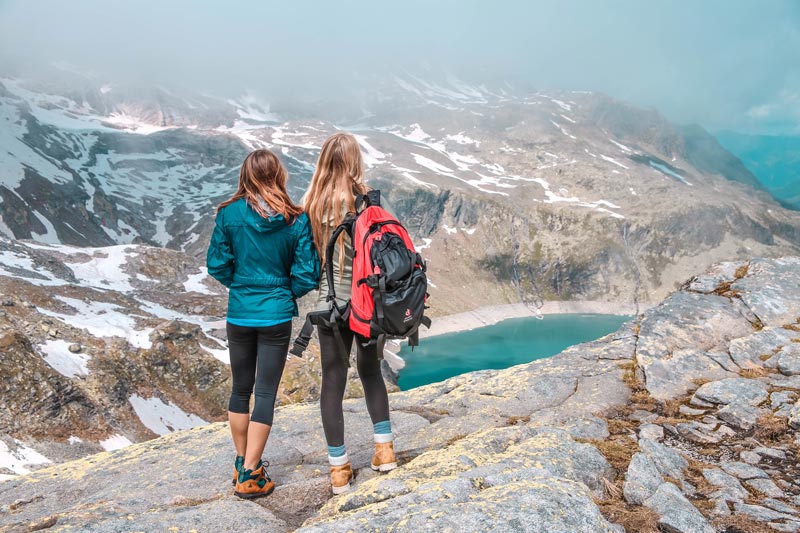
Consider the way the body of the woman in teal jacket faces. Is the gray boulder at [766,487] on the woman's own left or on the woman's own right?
on the woman's own right

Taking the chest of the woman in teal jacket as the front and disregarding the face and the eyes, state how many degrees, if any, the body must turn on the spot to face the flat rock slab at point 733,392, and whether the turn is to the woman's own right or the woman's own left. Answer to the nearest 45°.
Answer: approximately 90° to the woman's own right

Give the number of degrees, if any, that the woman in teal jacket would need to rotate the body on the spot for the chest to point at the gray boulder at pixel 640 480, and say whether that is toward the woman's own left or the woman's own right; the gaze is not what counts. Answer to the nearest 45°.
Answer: approximately 135° to the woman's own right

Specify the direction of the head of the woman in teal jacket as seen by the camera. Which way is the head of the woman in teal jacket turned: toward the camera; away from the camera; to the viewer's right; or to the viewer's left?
away from the camera

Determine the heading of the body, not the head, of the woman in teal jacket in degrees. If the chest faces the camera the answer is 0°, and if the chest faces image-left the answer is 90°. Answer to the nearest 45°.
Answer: approximately 180°

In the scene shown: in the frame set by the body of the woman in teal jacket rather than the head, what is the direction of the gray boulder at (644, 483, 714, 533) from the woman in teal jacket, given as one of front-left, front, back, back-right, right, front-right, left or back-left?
back-right

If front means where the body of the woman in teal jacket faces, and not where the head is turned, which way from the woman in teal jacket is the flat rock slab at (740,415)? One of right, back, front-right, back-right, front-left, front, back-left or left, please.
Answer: right

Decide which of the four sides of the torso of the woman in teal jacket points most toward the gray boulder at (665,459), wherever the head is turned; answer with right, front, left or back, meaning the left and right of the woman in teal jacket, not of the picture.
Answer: right

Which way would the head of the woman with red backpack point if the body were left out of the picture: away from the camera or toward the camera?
away from the camera

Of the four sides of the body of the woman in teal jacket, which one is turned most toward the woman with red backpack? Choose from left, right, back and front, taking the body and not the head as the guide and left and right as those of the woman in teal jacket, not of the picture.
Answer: right
